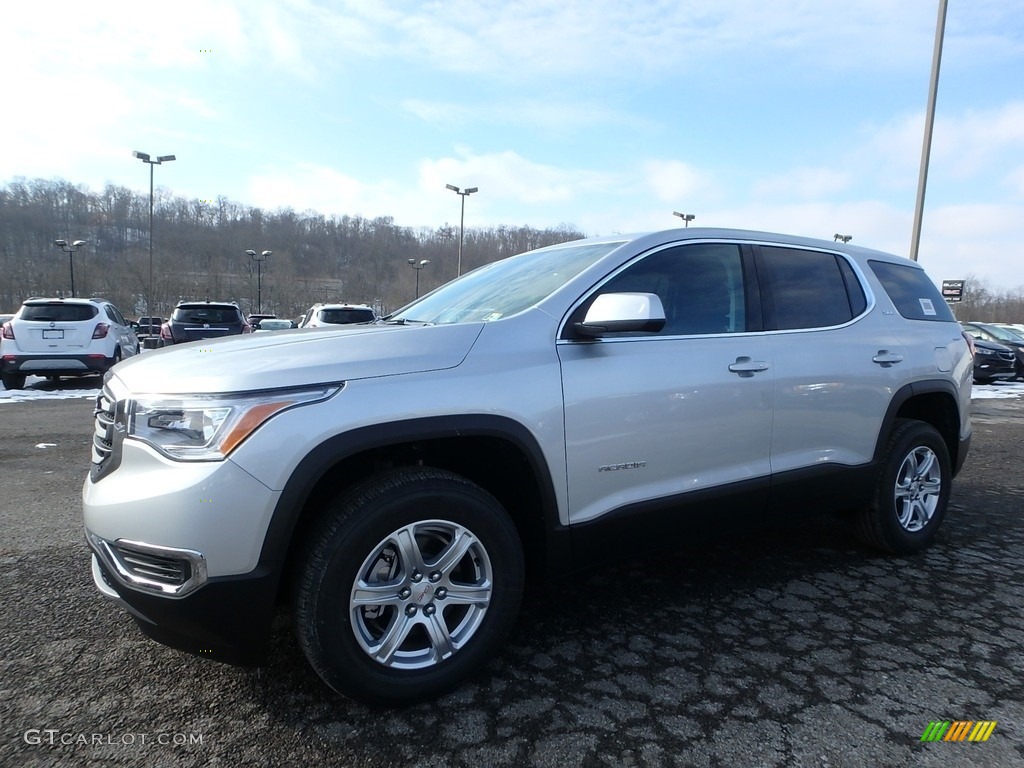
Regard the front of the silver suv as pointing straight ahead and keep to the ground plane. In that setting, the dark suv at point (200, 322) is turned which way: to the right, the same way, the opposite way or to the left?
to the right

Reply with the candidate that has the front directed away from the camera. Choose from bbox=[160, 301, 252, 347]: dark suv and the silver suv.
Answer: the dark suv

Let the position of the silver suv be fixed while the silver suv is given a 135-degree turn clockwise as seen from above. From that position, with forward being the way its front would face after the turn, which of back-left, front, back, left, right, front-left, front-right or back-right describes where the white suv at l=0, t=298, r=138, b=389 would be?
front-left

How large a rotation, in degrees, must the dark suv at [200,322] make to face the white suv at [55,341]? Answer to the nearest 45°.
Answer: approximately 135° to its left

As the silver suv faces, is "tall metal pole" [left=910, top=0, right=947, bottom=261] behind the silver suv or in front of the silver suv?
behind

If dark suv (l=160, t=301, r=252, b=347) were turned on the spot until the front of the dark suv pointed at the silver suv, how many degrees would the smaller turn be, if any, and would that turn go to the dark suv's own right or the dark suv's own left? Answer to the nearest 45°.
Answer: approximately 180°

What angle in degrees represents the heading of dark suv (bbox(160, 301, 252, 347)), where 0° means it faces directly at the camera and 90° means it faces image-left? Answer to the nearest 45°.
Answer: approximately 180°

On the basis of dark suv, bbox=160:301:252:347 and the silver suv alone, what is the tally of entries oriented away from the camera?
1

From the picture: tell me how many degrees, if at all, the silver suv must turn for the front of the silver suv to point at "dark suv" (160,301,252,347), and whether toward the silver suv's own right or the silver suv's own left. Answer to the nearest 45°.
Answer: approximately 90° to the silver suv's own right

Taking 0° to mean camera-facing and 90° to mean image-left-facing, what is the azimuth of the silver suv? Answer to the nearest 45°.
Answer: approximately 45°
